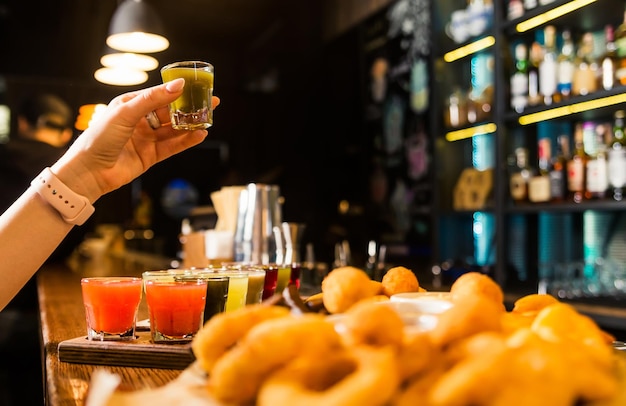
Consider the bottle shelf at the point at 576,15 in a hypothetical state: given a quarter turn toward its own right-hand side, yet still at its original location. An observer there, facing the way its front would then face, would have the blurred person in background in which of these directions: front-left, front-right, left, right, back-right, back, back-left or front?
front-left

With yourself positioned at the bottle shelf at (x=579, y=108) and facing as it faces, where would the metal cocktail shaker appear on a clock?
The metal cocktail shaker is roughly at 12 o'clock from the bottle shelf.

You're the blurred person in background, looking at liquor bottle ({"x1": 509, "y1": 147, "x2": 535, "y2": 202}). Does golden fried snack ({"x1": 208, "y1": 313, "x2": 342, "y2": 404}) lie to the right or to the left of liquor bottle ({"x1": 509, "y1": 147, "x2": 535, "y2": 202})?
right

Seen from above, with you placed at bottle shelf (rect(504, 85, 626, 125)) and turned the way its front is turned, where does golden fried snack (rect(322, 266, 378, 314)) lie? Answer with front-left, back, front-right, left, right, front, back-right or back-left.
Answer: front-left

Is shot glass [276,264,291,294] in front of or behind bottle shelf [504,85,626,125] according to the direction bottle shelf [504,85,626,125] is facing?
in front

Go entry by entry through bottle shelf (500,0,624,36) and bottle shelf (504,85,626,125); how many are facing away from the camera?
0

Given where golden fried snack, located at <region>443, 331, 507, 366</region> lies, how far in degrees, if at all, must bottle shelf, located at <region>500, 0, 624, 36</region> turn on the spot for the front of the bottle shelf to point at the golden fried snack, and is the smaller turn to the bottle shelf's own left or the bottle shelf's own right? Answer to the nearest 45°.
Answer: approximately 45° to the bottle shelf's own left

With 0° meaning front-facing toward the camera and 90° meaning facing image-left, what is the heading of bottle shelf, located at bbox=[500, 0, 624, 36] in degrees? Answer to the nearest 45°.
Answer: approximately 45°

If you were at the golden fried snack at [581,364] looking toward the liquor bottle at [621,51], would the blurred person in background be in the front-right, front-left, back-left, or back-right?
front-left

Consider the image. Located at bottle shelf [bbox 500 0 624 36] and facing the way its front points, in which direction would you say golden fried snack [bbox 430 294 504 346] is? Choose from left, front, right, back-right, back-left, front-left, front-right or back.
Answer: front-left

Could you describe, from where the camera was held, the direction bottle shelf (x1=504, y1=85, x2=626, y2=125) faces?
facing the viewer and to the left of the viewer

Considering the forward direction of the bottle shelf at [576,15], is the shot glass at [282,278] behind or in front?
in front

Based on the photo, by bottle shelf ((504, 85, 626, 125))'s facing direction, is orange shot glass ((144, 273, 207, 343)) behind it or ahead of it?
ahead

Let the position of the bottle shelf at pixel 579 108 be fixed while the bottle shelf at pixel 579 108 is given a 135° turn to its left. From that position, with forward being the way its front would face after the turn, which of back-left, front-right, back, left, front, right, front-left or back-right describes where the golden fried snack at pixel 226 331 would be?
right
